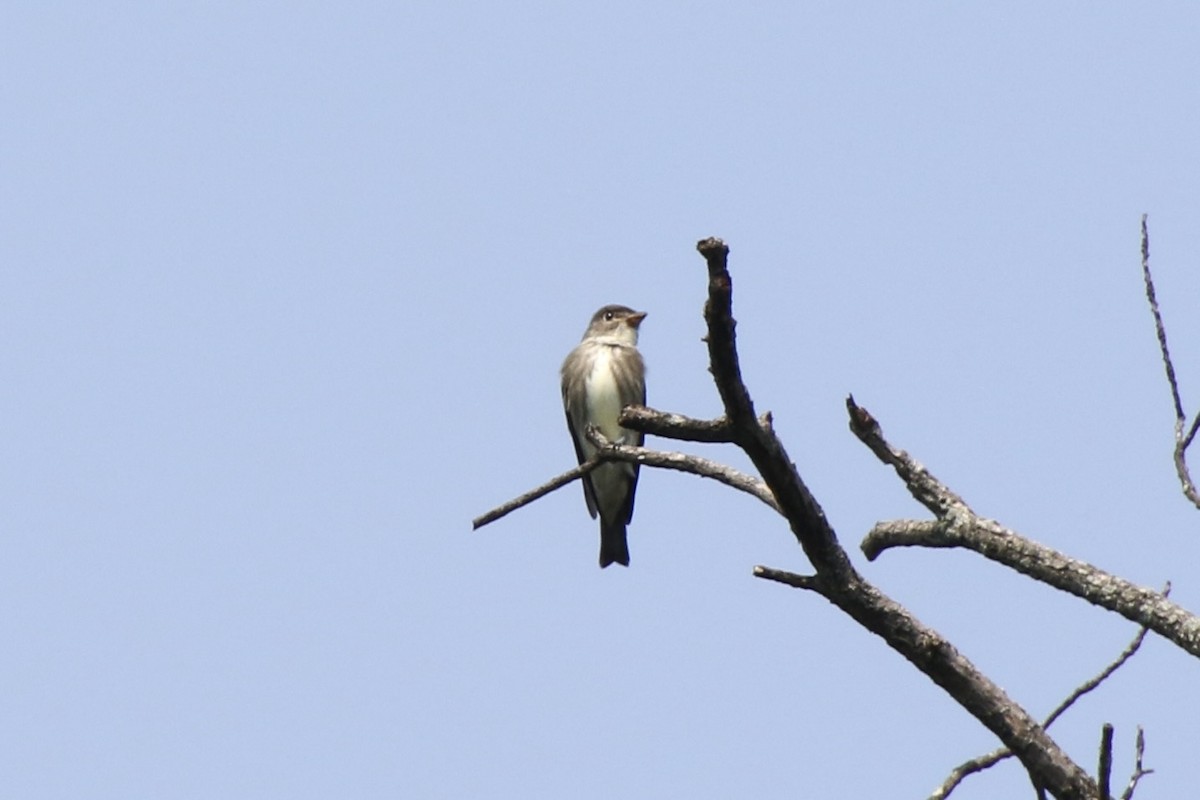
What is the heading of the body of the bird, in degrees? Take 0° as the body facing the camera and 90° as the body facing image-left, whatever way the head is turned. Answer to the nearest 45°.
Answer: approximately 0°
